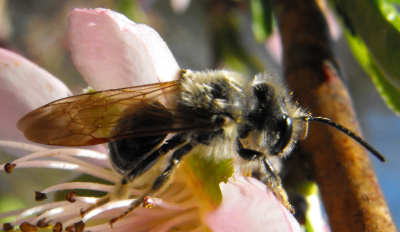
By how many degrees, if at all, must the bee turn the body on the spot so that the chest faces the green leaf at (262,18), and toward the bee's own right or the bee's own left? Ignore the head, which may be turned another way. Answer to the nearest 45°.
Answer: approximately 45° to the bee's own left

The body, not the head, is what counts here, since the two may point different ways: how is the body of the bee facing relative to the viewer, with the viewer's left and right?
facing to the right of the viewer

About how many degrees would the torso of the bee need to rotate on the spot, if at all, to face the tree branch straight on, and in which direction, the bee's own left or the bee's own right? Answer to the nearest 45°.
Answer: approximately 45° to the bee's own left

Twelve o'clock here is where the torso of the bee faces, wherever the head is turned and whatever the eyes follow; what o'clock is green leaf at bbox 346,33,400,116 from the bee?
The green leaf is roughly at 11 o'clock from the bee.
